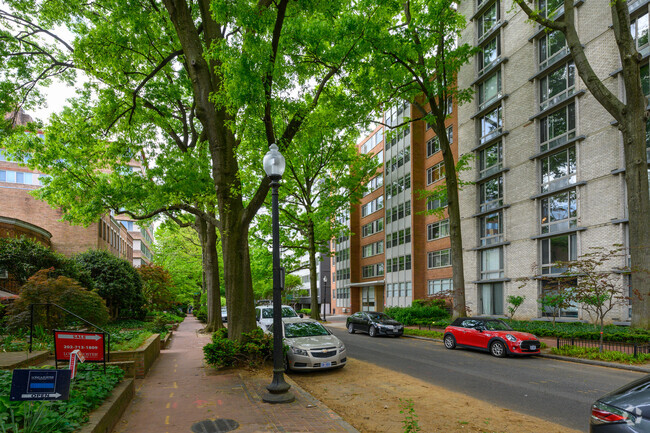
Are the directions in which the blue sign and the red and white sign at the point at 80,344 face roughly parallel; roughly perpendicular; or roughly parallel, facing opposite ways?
roughly parallel

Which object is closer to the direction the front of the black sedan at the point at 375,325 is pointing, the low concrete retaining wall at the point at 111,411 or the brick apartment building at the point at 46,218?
the low concrete retaining wall

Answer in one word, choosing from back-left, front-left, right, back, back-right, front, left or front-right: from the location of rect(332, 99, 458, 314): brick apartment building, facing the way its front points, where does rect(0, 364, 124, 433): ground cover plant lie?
front-left

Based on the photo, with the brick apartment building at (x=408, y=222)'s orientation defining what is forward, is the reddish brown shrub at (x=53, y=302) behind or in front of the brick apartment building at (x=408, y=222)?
in front

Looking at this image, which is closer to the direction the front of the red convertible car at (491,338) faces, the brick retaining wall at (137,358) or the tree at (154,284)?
the brick retaining wall

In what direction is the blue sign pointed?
toward the camera

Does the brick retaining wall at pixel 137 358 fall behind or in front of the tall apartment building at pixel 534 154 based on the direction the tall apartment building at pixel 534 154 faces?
in front

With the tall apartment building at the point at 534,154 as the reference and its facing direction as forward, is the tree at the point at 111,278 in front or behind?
in front

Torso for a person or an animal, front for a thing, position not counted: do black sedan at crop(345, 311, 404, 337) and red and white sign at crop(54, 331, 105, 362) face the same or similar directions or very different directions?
same or similar directions

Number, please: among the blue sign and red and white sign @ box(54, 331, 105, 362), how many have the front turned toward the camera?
2

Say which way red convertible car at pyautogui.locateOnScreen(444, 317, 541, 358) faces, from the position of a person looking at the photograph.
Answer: facing the viewer and to the right of the viewer

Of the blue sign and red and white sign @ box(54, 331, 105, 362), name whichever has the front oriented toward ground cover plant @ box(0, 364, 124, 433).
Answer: the red and white sign

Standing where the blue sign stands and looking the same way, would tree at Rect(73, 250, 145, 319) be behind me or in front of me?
behind

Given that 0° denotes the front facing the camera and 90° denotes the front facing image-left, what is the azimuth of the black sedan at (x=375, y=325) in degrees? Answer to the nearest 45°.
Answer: approximately 315°

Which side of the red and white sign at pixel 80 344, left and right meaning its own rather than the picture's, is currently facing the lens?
front
